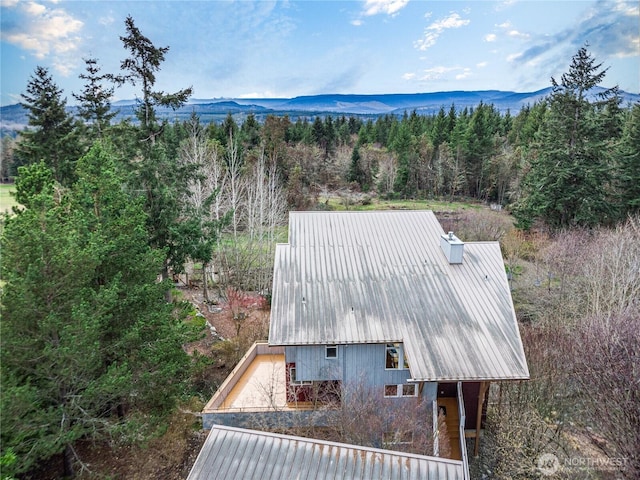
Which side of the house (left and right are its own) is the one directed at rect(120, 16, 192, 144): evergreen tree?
right

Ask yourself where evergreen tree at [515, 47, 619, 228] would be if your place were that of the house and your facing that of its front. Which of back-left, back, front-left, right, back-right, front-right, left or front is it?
back-left

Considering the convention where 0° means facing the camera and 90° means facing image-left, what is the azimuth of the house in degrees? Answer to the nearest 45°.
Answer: approximately 0°

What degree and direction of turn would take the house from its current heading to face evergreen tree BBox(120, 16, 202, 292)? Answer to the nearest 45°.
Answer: approximately 90° to its right

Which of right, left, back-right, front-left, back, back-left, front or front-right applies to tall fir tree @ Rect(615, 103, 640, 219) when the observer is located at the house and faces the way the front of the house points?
back-left

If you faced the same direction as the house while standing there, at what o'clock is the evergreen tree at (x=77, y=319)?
The evergreen tree is roughly at 2 o'clock from the house.

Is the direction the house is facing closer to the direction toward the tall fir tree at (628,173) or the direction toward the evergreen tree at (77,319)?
the evergreen tree

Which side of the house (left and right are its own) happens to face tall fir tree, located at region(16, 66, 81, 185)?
right

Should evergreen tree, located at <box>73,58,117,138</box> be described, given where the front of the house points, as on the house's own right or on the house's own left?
on the house's own right
